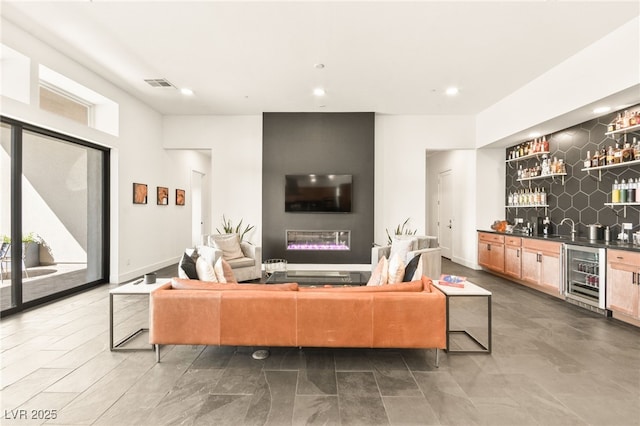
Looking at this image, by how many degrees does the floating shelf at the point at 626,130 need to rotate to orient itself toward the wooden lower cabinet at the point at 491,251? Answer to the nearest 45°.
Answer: approximately 90° to its right

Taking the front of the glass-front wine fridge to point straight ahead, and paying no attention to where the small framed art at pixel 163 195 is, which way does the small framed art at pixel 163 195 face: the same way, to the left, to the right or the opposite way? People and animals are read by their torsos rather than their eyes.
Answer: the opposite way

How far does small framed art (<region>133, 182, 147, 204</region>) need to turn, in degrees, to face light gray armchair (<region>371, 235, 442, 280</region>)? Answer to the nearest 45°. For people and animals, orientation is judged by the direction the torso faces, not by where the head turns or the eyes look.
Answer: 0° — it already faces it

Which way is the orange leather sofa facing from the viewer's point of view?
away from the camera

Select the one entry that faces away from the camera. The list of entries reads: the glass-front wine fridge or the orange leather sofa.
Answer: the orange leather sofa

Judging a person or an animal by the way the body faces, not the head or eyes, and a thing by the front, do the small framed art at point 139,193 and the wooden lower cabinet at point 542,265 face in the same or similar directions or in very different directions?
very different directions

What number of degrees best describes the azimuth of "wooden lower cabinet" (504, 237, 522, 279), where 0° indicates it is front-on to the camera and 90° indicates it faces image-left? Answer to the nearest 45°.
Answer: approximately 45°

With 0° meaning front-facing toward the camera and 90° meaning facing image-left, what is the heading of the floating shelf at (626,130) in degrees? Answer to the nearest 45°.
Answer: approximately 45°

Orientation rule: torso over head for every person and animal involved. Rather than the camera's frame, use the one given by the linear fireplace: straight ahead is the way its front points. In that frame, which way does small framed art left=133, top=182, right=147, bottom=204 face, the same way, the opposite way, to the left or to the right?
to the left

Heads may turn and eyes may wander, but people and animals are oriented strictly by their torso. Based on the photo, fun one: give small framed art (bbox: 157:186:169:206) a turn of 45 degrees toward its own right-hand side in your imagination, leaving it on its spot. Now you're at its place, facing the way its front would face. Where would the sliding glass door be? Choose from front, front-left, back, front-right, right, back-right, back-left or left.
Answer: front-right

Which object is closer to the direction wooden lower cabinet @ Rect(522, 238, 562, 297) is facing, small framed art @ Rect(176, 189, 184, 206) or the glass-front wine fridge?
the small framed art

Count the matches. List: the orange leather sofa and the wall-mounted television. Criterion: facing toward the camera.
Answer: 1
